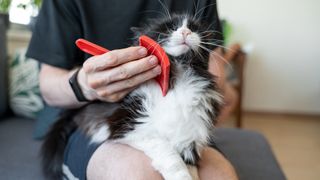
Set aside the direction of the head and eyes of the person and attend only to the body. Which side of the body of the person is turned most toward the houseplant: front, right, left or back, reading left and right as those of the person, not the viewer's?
back

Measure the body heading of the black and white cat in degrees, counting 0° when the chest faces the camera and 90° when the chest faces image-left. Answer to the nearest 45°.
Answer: approximately 315°

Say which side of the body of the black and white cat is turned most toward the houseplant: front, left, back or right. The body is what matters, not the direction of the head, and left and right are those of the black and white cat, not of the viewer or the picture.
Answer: back

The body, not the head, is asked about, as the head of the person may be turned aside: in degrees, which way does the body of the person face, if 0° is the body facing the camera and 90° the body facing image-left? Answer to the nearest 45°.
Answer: approximately 315°
